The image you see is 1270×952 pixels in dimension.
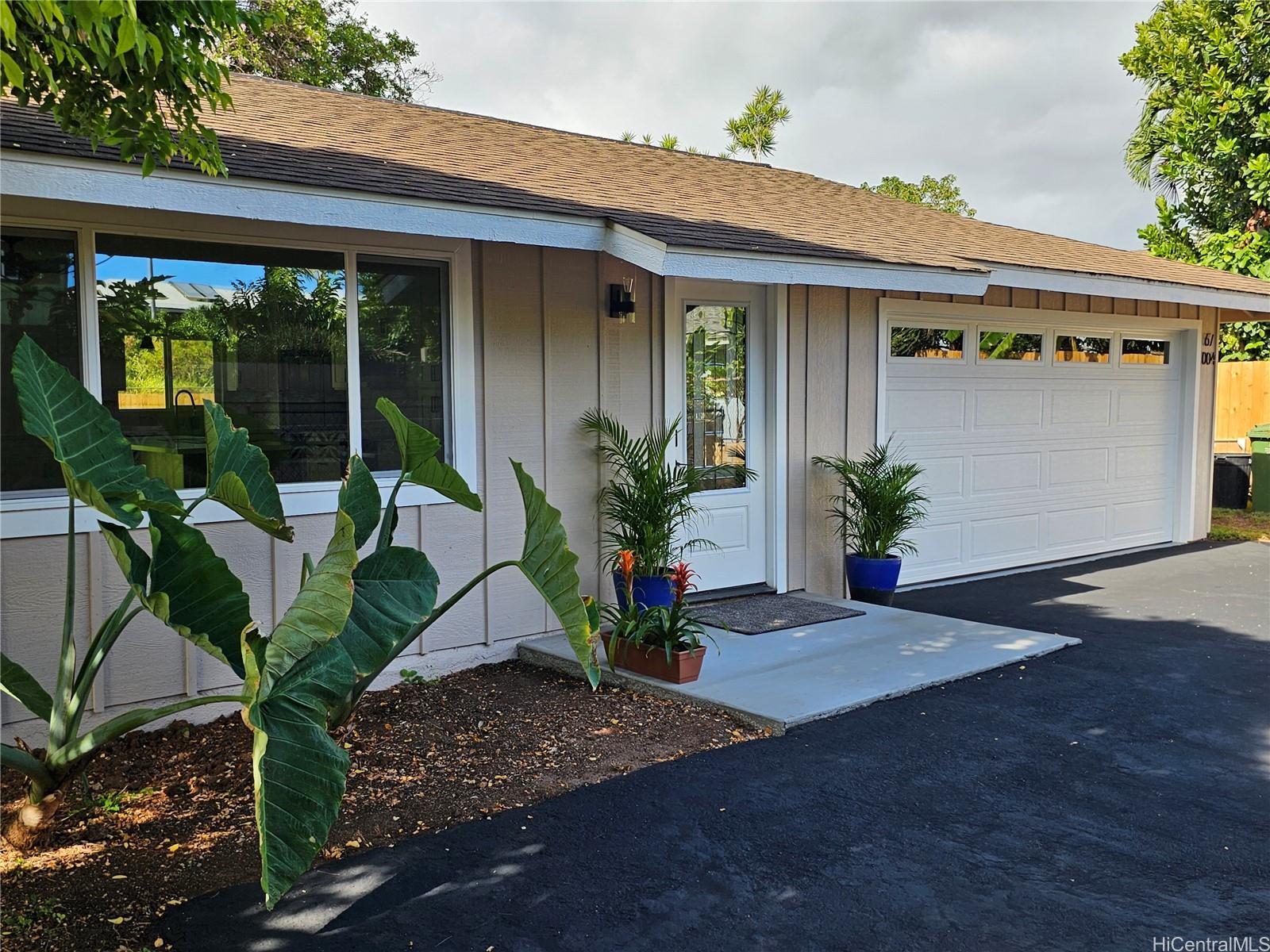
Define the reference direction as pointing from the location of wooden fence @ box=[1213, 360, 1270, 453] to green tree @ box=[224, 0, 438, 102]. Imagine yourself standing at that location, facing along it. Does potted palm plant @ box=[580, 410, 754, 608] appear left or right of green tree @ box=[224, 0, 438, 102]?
left

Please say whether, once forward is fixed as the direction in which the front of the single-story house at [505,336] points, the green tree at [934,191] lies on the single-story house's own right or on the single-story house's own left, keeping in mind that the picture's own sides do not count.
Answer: on the single-story house's own left

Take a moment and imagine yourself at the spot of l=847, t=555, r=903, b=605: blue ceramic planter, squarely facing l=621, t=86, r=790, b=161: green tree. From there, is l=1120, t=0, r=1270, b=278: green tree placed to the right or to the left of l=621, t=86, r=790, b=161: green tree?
right

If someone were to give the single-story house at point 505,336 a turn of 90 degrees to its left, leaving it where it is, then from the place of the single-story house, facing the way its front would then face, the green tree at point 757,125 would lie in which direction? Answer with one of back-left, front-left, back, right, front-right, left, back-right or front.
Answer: front-left

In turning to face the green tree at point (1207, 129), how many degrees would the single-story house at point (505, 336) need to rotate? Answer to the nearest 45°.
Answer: approximately 90° to its left

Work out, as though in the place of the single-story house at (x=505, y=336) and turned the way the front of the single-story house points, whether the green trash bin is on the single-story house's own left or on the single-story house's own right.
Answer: on the single-story house's own left

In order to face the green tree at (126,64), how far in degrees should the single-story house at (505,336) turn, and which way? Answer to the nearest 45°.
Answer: approximately 45° to its right

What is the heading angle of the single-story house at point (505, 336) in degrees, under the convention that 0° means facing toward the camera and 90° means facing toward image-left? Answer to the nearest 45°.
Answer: approximately 315°

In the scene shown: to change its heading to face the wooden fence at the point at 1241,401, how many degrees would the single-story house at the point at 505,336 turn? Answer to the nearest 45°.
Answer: approximately 90° to its left
